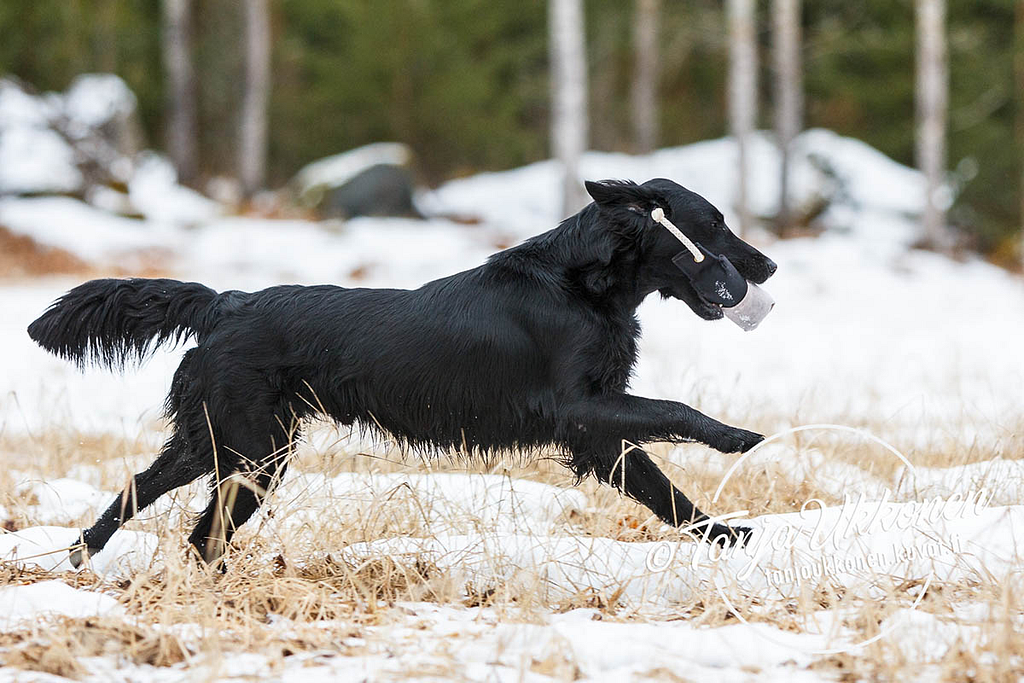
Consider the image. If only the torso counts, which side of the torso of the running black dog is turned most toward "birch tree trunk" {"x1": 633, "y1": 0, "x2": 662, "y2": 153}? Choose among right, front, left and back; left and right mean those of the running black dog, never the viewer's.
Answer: left

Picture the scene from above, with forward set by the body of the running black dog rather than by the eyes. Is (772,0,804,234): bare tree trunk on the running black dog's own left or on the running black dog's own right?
on the running black dog's own left

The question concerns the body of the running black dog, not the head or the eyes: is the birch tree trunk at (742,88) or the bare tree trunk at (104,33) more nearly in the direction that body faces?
the birch tree trunk

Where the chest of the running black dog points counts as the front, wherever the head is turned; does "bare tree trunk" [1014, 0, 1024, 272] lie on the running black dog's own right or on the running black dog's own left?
on the running black dog's own left

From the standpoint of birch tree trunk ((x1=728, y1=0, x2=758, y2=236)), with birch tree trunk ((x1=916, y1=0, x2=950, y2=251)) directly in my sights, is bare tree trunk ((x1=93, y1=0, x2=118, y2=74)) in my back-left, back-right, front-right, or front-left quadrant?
back-left

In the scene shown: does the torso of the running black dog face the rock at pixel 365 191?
no

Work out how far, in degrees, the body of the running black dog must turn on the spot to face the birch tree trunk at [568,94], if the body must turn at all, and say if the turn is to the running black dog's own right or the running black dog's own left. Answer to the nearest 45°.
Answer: approximately 90° to the running black dog's own left

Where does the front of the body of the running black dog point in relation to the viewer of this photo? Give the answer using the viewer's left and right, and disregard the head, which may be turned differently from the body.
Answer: facing to the right of the viewer

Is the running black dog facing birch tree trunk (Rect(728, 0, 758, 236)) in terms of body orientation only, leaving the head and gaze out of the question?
no

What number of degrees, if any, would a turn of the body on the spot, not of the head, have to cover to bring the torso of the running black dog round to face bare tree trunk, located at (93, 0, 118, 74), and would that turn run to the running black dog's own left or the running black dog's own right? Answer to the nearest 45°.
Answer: approximately 90° to the running black dog's own left

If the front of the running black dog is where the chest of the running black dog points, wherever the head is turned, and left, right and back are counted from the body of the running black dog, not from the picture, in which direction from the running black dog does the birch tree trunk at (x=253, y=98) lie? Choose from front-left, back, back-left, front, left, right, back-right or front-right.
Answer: left

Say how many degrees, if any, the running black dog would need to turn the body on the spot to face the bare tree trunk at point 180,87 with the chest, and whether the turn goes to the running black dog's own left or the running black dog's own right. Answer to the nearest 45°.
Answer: approximately 90° to the running black dog's own left
